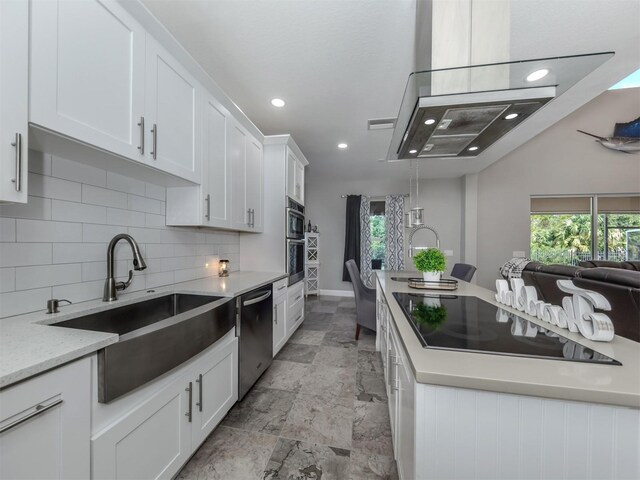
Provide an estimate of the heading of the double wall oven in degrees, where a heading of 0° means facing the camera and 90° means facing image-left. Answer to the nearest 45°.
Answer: approximately 270°

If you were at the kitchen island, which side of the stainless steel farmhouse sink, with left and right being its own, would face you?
front

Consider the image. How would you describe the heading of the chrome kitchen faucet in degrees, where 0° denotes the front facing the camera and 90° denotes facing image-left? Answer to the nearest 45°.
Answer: approximately 315°

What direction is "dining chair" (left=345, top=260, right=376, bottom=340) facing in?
to the viewer's right

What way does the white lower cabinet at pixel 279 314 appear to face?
to the viewer's right

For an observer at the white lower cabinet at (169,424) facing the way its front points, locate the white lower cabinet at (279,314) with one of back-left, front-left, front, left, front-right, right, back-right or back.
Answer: left

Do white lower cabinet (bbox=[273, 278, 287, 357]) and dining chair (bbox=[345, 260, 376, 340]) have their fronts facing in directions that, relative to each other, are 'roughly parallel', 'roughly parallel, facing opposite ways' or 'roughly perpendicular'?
roughly parallel

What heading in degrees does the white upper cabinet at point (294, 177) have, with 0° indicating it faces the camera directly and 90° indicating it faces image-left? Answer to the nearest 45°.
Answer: approximately 270°

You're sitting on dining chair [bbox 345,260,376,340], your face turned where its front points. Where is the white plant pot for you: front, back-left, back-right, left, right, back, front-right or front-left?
front-right

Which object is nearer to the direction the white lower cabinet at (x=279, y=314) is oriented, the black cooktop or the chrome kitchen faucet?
the black cooktop

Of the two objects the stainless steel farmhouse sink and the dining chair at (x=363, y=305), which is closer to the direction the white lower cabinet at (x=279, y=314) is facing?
the dining chair

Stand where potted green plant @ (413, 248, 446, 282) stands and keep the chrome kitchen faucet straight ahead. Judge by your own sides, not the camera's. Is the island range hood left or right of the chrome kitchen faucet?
left

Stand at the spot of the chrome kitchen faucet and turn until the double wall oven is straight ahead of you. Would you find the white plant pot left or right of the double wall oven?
right

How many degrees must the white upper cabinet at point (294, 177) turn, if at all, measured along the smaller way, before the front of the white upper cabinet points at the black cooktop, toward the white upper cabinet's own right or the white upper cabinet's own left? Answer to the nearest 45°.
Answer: approximately 90° to the white upper cabinet's own right

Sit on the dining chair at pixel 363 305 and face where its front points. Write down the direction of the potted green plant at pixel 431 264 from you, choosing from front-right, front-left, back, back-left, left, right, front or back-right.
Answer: front-right

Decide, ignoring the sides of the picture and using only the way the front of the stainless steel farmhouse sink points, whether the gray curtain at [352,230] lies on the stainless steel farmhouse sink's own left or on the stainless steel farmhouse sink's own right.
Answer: on the stainless steel farmhouse sink's own left

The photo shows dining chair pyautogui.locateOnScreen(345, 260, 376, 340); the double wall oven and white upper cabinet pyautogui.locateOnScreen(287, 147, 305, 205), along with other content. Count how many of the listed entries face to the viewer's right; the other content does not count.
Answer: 3
